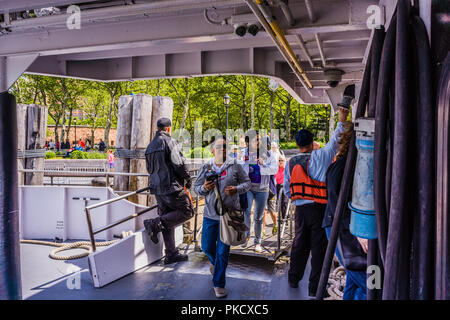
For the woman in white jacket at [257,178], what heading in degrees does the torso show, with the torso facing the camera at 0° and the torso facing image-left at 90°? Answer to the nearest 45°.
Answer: approximately 0°

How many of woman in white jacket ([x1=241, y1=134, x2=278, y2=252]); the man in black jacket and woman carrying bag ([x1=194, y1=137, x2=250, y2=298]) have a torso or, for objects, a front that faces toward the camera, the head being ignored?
2

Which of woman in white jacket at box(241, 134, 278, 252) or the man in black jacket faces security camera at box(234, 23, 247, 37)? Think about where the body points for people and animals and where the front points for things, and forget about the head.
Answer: the woman in white jacket

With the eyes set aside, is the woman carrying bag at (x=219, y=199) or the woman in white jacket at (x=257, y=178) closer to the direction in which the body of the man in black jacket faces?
the woman in white jacket

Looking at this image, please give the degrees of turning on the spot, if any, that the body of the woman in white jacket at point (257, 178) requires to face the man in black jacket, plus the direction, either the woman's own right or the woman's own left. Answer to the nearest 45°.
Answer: approximately 45° to the woman's own right
